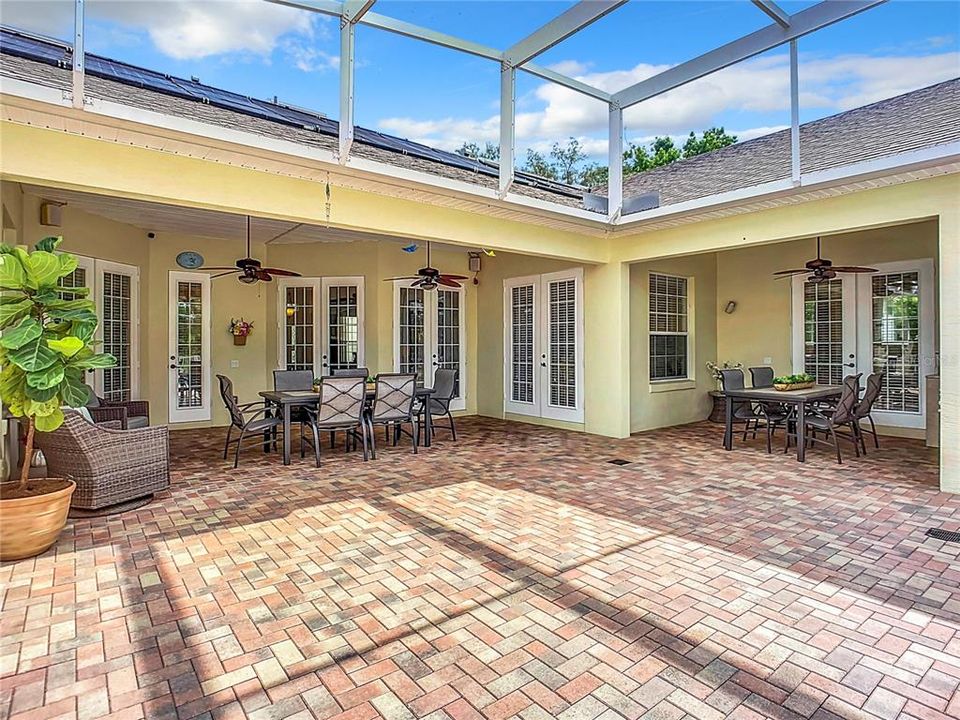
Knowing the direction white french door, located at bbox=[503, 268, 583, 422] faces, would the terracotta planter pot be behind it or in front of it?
in front

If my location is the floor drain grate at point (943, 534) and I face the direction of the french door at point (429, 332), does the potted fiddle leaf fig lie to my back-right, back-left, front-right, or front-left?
front-left

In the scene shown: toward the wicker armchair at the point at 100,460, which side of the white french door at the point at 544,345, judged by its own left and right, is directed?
front

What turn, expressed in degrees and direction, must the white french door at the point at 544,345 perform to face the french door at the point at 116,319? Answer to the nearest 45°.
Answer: approximately 45° to its right

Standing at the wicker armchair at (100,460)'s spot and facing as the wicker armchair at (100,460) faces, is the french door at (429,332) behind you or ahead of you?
ahead

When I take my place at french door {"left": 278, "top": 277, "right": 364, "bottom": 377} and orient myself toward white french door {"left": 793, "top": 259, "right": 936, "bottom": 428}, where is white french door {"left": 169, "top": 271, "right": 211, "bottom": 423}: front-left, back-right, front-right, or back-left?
back-right

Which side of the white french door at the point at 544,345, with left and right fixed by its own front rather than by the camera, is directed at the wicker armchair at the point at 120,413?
front
